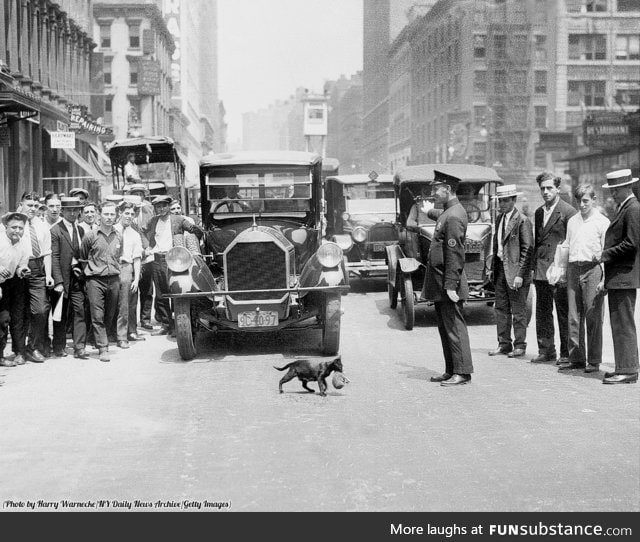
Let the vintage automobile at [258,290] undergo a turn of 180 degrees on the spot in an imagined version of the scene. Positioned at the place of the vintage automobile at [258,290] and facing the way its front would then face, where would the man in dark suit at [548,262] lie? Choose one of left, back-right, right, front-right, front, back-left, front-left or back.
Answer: right

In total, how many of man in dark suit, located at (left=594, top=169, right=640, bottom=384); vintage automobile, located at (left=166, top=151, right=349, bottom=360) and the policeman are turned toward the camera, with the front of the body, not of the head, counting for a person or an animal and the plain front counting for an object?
1

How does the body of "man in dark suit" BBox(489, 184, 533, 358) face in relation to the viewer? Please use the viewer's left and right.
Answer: facing the viewer and to the left of the viewer

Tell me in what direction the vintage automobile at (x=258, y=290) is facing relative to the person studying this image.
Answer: facing the viewer

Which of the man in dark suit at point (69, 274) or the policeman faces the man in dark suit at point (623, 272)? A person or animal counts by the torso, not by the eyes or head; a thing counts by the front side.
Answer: the man in dark suit at point (69, 274)

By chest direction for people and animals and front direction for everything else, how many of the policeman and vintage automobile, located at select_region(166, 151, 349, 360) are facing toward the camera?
1

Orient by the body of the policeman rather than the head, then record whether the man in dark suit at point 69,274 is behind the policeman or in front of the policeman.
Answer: in front

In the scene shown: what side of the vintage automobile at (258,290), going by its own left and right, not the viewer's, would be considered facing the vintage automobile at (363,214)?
back

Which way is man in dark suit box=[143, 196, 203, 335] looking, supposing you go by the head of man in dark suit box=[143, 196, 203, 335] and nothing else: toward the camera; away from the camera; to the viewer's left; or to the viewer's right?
toward the camera

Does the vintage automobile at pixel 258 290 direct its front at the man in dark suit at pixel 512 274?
no

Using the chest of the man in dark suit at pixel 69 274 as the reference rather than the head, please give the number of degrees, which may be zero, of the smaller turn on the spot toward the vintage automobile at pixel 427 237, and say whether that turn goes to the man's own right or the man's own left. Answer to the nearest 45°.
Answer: approximately 90° to the man's own left

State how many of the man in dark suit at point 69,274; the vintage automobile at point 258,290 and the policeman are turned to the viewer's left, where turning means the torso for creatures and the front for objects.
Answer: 1

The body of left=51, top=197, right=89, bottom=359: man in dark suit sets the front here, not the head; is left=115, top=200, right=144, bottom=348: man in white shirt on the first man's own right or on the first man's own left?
on the first man's own left

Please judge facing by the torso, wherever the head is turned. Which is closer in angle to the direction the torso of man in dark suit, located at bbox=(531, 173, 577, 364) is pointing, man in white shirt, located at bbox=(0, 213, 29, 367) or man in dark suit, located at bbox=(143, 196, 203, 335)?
the man in white shirt

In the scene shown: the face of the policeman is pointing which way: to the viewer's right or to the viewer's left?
to the viewer's left

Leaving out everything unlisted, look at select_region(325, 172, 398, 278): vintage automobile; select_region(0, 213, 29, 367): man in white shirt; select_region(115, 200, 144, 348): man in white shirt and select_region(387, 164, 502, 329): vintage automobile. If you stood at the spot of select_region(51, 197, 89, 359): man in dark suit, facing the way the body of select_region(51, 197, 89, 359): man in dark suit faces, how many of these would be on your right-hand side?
1

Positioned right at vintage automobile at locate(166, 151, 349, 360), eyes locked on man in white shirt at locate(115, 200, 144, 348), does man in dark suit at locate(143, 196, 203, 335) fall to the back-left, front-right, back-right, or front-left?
front-right

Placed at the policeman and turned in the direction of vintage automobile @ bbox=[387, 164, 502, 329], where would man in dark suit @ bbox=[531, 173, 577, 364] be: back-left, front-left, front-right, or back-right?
front-right

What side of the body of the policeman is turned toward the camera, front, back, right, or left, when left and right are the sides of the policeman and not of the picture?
left

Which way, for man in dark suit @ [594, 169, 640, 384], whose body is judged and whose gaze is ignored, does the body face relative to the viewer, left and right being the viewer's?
facing to the left of the viewer
